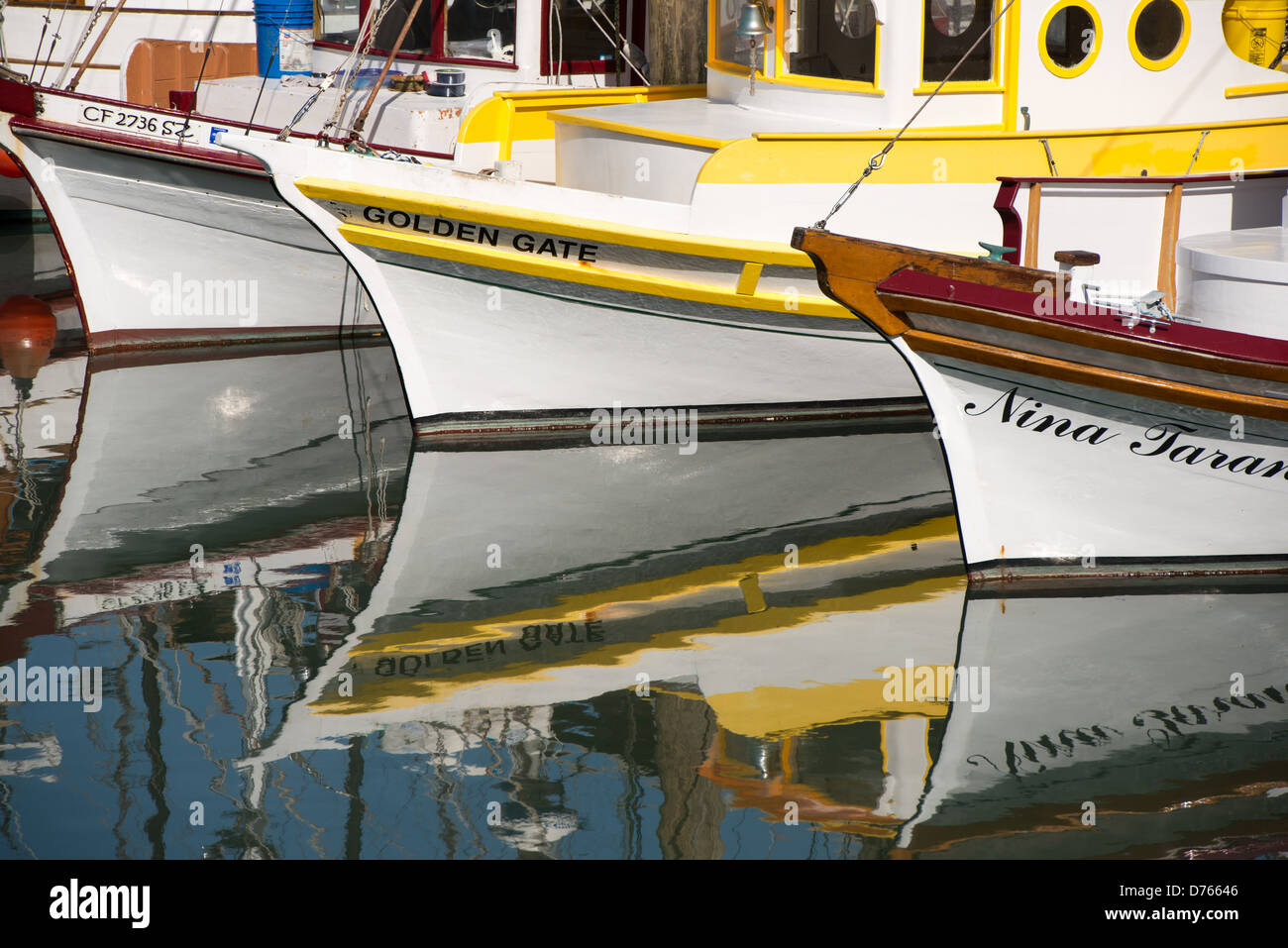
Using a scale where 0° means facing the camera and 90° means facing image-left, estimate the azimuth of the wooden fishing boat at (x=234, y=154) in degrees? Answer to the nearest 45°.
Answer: approximately 45°

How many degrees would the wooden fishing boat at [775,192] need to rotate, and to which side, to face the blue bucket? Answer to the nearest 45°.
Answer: approximately 90° to its right

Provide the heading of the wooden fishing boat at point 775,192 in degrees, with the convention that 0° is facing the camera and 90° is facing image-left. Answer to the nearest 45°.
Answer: approximately 45°

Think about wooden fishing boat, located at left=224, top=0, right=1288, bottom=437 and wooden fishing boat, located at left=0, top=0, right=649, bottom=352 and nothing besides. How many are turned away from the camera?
0

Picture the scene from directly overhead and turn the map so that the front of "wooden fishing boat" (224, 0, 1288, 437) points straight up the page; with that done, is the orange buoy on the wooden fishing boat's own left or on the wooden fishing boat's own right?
on the wooden fishing boat's own right
